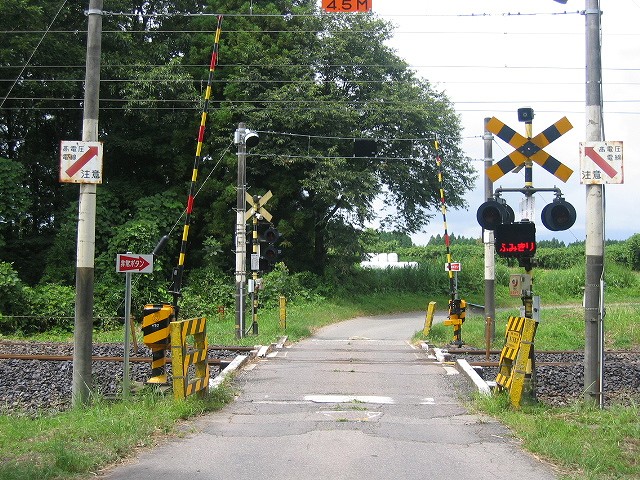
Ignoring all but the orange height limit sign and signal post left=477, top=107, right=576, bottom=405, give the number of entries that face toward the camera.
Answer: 2

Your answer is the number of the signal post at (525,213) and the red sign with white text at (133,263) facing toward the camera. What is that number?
2

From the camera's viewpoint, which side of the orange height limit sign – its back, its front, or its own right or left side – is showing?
front

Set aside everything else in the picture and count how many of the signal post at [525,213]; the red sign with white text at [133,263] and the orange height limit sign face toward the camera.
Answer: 3

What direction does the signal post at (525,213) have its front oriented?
toward the camera

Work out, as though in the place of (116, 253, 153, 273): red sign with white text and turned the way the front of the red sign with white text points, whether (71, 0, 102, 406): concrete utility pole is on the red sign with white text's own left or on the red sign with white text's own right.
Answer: on the red sign with white text's own right

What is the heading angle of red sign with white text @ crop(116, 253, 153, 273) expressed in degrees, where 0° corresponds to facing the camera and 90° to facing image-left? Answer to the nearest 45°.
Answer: approximately 0°

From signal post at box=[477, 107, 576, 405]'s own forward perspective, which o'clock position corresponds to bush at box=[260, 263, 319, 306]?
The bush is roughly at 5 o'clock from the signal post.

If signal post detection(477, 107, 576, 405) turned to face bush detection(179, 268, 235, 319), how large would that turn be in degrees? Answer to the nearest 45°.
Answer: approximately 135° to its right

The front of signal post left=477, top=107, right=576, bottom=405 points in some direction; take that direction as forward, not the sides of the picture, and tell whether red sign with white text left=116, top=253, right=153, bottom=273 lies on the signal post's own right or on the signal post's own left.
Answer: on the signal post's own right

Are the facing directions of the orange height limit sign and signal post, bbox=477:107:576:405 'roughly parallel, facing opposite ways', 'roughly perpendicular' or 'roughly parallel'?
roughly parallel
